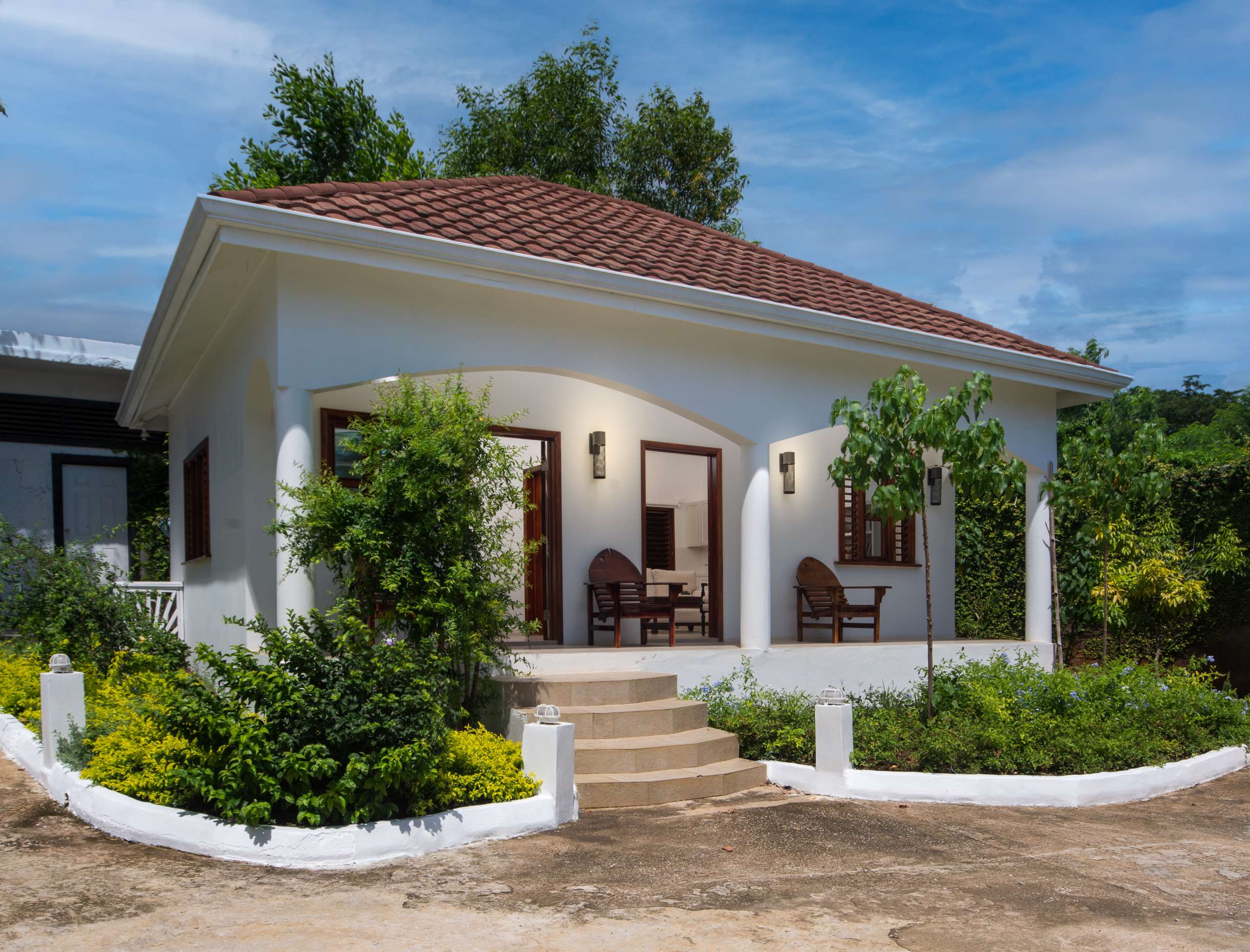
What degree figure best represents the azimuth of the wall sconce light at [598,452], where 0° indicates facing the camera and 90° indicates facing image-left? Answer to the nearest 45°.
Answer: approximately 315°

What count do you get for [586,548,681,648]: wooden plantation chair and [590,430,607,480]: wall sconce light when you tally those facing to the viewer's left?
0

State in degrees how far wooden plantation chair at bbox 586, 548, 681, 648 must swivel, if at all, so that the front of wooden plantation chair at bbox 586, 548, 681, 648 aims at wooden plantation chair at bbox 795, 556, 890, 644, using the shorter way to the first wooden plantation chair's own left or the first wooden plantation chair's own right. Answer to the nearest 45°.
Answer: approximately 90° to the first wooden plantation chair's own left

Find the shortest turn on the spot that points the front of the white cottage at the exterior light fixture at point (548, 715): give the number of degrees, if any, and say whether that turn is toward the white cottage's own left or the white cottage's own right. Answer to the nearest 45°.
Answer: approximately 45° to the white cottage's own right

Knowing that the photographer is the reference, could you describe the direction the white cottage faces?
facing the viewer and to the right of the viewer

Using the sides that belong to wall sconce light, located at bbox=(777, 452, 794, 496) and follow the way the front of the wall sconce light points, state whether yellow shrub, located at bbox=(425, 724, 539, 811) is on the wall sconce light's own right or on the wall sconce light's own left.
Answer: on the wall sconce light's own right

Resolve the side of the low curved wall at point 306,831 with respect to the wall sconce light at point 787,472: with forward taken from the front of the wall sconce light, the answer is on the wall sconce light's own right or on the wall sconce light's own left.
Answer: on the wall sconce light's own right

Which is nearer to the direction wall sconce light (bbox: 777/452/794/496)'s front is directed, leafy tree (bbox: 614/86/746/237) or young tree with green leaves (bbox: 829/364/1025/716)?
the young tree with green leaves

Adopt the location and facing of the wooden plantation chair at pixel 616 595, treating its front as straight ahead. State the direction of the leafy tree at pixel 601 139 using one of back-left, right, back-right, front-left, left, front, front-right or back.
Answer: back-left

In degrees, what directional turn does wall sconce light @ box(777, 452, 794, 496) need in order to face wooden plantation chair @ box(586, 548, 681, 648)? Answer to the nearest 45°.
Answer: approximately 90° to its right
